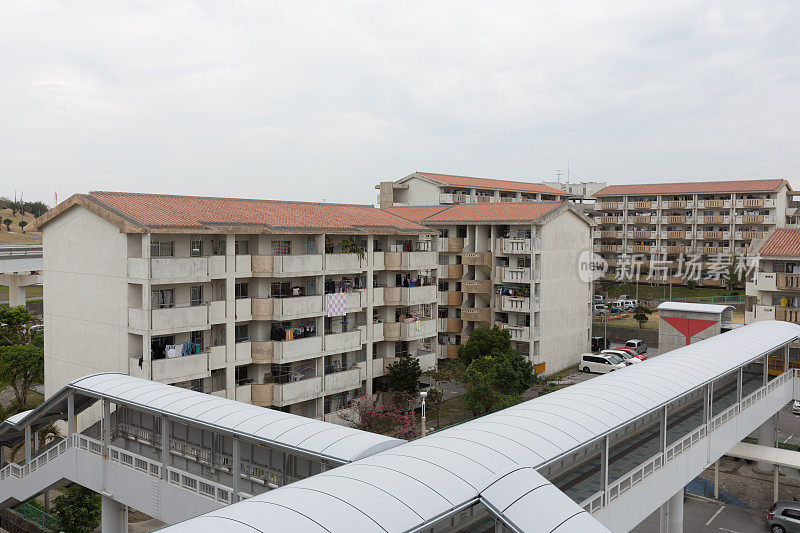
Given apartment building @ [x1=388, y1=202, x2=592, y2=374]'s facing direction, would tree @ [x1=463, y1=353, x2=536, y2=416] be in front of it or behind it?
in front

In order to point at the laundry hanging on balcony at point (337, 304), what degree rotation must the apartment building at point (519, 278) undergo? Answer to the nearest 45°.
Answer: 0° — it already faces it

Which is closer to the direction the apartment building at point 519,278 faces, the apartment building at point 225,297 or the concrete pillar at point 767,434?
the apartment building

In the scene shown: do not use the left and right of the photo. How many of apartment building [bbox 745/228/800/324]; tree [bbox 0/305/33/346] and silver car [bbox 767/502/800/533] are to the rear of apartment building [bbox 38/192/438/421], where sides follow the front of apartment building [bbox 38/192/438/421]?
1

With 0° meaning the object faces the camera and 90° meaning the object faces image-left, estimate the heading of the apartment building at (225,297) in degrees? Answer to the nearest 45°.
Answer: approximately 315°

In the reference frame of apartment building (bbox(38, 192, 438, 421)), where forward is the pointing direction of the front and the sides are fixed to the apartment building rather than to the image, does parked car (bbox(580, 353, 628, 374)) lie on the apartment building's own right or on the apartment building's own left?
on the apartment building's own left

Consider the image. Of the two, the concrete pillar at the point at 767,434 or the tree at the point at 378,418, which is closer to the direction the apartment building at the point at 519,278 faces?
the tree
